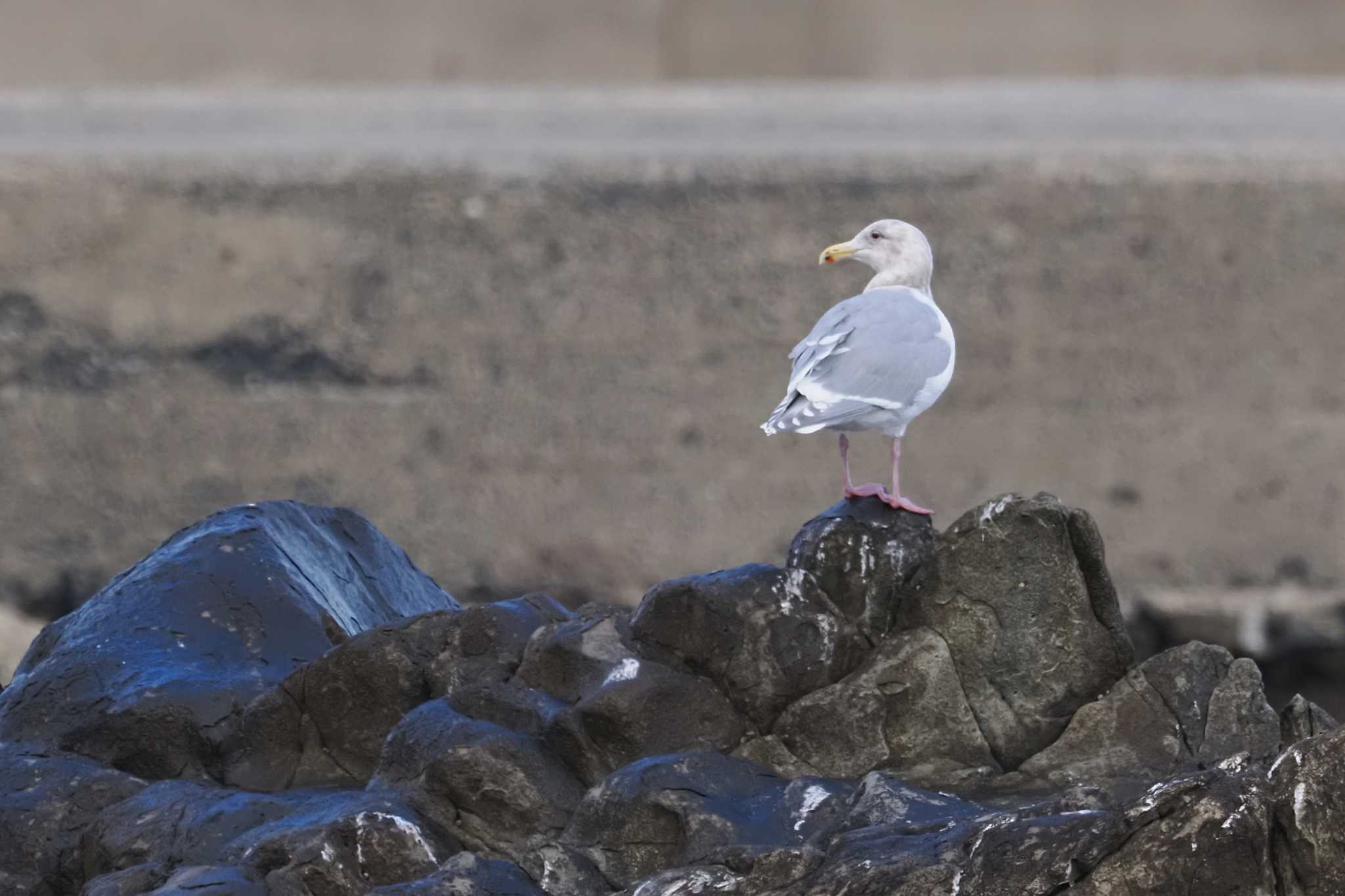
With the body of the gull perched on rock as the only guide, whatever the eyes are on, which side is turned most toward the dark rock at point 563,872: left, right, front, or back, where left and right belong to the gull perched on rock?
back

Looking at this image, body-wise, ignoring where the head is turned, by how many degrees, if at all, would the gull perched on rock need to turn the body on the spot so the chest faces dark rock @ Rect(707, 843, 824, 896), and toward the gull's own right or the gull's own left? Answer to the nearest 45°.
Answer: approximately 135° to the gull's own right

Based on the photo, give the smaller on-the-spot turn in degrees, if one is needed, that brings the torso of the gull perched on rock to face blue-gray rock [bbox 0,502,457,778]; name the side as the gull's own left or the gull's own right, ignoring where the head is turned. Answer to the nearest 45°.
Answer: approximately 135° to the gull's own left

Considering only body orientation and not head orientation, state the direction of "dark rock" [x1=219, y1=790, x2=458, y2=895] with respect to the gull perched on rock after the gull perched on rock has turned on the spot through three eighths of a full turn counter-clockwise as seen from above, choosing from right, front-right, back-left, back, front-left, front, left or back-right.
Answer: front-left

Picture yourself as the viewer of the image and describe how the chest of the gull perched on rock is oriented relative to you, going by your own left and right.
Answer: facing away from the viewer and to the right of the viewer

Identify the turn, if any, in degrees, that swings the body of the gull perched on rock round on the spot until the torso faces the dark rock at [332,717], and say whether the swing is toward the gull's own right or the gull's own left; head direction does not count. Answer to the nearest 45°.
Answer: approximately 135° to the gull's own left

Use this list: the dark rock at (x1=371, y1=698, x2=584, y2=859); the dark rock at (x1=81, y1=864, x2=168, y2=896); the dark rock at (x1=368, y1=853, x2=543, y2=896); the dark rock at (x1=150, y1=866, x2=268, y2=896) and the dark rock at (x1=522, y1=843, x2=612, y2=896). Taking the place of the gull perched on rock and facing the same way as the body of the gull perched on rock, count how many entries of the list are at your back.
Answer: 5
